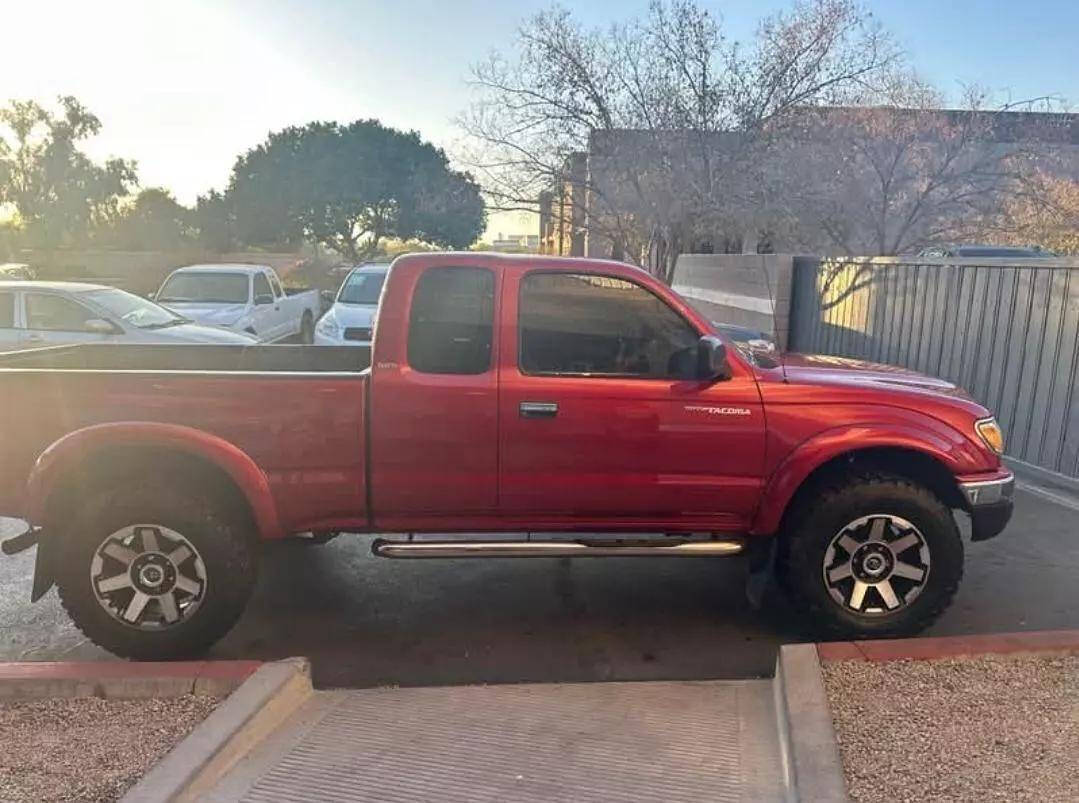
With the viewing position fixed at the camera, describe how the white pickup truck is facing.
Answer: facing the viewer and to the left of the viewer

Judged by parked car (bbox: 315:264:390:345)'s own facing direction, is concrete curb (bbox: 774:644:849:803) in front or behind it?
in front

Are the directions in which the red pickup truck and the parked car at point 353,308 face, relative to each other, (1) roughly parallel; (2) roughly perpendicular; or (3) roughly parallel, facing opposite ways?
roughly perpendicular

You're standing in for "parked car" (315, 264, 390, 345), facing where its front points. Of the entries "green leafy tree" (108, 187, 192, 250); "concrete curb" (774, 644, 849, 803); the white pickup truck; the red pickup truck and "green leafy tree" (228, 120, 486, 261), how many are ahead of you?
2

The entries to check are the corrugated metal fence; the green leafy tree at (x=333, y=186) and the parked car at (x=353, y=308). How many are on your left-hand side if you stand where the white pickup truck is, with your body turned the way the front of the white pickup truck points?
2

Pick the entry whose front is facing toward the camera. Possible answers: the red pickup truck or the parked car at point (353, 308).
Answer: the parked car

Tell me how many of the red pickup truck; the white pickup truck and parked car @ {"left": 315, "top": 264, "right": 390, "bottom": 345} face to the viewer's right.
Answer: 1

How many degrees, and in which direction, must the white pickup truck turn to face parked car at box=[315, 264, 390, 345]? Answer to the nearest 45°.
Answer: approximately 90° to its left

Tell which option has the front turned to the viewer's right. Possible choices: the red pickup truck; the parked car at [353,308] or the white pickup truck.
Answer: the red pickup truck

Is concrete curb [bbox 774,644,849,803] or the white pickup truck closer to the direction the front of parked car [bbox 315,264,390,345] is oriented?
the concrete curb

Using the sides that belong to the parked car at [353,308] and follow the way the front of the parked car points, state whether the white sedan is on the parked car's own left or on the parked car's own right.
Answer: on the parked car's own right

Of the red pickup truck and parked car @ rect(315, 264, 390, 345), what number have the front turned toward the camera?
1

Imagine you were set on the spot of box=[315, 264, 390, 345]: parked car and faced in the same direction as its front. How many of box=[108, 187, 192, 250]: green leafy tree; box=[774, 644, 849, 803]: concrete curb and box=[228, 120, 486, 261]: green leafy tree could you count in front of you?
1

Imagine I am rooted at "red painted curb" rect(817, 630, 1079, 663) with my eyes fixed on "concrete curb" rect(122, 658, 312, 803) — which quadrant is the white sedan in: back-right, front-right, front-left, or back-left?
front-right

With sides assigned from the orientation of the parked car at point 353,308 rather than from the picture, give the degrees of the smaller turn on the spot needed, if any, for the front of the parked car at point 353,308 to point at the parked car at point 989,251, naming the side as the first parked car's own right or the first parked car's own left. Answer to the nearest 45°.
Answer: approximately 90° to the first parked car's own left

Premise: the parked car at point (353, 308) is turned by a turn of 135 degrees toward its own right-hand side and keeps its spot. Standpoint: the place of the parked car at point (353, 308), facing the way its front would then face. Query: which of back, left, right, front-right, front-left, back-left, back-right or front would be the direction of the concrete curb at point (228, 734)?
back-left

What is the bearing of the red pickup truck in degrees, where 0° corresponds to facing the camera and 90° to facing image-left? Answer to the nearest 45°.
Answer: approximately 270°
